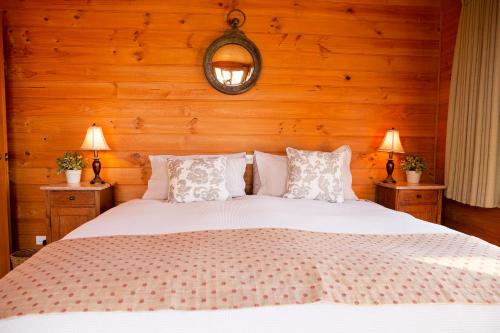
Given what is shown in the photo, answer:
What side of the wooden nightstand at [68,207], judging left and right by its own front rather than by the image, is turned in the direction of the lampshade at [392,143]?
left

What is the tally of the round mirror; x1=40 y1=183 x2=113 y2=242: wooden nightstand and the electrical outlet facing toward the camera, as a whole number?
3

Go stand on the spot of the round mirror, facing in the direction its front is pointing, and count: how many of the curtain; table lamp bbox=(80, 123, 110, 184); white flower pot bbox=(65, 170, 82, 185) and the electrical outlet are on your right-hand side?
3

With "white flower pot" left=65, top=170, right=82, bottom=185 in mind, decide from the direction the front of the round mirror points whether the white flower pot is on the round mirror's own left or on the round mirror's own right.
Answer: on the round mirror's own right

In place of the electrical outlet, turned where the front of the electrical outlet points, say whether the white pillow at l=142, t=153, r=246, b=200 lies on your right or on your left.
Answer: on your left

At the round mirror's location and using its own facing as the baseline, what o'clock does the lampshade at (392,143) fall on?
The lampshade is roughly at 9 o'clock from the round mirror.

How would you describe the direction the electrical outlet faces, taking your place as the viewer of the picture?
facing the viewer

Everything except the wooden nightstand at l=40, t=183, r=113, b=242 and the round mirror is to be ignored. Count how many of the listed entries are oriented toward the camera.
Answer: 2

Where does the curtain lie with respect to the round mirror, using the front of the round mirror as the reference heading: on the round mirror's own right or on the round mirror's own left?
on the round mirror's own left

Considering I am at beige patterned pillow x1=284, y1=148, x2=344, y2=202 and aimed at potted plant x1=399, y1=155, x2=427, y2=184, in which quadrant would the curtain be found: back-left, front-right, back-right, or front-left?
front-right

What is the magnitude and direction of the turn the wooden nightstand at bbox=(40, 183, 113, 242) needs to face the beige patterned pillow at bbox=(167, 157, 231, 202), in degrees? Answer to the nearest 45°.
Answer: approximately 45° to its left

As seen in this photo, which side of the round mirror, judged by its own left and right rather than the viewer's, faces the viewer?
front

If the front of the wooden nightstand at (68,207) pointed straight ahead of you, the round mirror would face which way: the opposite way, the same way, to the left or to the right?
the same way

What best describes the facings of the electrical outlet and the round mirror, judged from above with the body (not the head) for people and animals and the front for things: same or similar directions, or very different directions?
same or similar directions

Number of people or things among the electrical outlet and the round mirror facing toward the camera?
2
